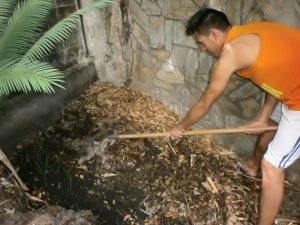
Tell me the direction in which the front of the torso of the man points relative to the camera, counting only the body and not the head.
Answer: to the viewer's left
